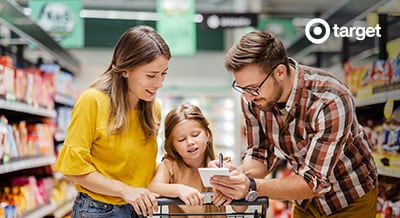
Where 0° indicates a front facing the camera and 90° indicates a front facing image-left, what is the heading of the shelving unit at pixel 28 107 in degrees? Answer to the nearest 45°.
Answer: approximately 270°

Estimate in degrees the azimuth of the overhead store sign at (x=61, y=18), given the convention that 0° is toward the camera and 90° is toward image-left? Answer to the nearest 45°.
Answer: approximately 0°

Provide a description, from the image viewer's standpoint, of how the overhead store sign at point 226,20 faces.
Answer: facing the viewer

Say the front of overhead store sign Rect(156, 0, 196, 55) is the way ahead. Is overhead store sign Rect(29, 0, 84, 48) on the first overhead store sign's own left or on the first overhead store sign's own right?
on the first overhead store sign's own right

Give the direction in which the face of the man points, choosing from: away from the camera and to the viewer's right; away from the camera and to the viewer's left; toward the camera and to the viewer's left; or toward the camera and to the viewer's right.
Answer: toward the camera and to the viewer's left

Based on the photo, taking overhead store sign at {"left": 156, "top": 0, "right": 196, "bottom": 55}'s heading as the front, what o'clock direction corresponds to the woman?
The woman is roughly at 12 o'clock from the overhead store sign.

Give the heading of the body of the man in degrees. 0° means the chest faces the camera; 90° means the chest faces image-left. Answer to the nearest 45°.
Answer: approximately 45°

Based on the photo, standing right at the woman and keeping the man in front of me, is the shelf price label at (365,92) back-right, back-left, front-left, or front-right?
front-left

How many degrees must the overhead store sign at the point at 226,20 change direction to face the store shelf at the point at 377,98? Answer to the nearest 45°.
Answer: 0° — it already faces it

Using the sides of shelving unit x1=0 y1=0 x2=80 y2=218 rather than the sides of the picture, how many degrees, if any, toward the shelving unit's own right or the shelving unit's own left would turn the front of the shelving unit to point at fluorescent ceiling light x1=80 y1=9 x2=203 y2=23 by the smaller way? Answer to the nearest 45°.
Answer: approximately 90° to the shelving unit's own left

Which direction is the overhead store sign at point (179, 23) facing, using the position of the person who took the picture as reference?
facing the viewer

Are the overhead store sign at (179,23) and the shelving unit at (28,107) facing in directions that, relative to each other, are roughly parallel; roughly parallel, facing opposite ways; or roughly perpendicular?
roughly perpendicular

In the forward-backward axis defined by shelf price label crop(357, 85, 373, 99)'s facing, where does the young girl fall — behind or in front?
in front

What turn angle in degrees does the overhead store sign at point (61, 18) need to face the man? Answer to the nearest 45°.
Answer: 0° — it already faces them
